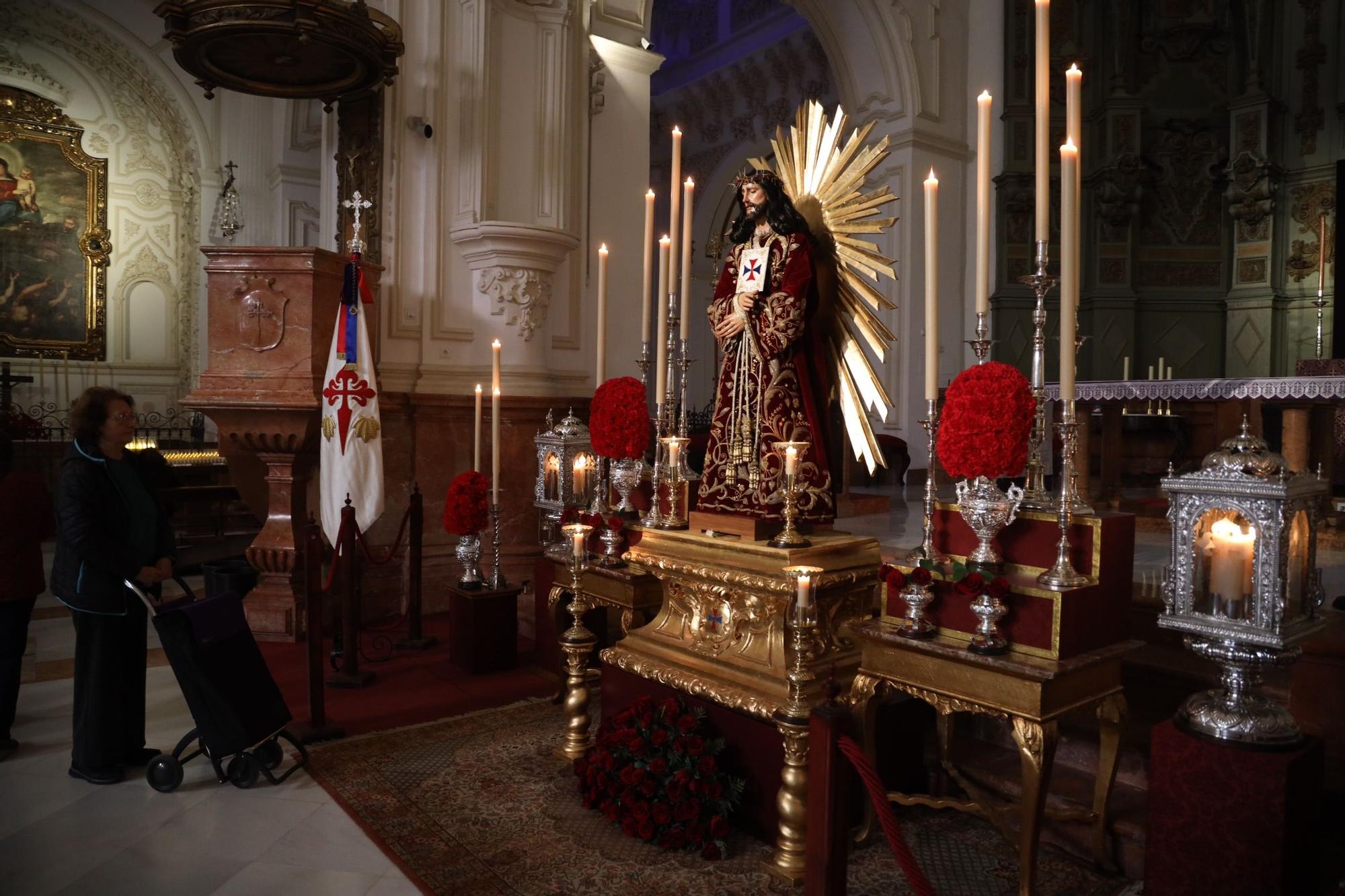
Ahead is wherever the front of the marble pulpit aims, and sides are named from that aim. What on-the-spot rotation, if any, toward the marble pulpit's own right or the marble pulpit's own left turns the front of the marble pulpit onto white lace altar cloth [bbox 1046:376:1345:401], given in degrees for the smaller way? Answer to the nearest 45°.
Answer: approximately 90° to the marble pulpit's own left

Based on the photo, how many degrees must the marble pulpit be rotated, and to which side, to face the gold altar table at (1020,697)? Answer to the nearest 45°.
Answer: approximately 45° to its left

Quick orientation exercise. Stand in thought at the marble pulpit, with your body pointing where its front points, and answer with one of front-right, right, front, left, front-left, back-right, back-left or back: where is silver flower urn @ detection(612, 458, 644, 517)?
front-left

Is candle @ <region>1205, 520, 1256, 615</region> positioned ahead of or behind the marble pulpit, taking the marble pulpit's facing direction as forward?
ahead

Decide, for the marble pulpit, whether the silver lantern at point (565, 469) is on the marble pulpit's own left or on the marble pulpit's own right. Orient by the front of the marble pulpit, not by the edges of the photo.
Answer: on the marble pulpit's own left

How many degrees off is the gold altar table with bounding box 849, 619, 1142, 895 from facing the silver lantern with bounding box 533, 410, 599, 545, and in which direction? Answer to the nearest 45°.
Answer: approximately 90° to its right

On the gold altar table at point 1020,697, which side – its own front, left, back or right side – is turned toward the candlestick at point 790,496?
right

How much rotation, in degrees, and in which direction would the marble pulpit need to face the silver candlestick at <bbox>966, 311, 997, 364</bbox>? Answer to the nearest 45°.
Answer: approximately 45° to its left

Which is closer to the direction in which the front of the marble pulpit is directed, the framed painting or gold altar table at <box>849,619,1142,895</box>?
the gold altar table

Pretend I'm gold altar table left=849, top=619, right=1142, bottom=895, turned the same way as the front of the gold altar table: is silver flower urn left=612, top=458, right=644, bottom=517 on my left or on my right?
on my right

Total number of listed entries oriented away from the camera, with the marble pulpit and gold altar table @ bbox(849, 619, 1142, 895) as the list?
0

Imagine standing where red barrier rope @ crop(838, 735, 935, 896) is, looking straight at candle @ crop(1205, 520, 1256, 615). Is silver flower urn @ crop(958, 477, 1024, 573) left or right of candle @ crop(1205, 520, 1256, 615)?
left

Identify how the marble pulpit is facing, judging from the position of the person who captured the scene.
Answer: facing the viewer
